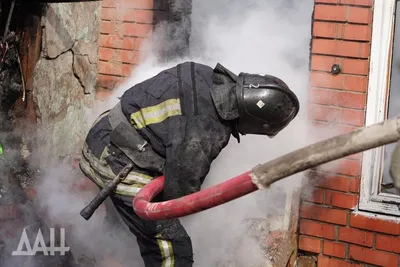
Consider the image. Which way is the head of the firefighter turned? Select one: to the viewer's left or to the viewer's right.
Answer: to the viewer's right

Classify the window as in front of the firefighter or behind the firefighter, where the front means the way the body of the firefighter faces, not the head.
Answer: in front

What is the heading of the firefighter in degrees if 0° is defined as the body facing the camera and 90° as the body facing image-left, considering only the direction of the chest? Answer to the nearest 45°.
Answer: approximately 270°
